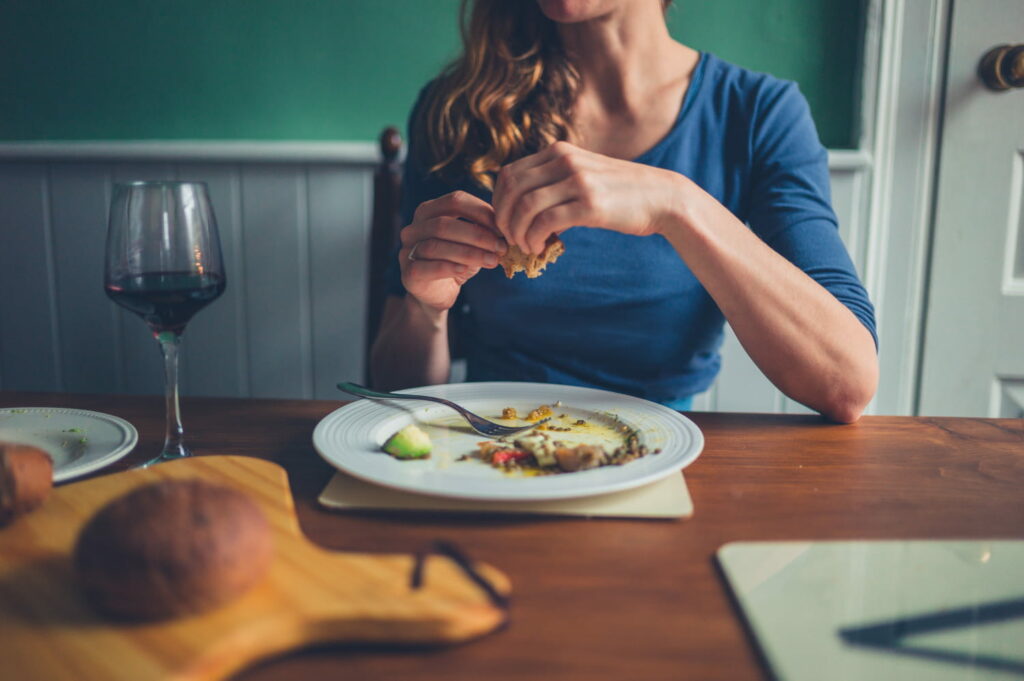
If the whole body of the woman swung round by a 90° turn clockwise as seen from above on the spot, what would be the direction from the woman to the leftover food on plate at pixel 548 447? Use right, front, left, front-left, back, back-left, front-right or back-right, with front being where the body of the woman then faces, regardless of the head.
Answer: left

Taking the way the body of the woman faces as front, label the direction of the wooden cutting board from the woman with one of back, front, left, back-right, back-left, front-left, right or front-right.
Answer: front

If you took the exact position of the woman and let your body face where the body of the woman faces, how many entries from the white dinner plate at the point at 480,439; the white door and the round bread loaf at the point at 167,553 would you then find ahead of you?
2

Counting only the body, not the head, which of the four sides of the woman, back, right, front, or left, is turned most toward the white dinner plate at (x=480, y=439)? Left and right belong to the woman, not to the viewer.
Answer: front

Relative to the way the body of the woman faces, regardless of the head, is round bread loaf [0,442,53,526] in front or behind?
in front

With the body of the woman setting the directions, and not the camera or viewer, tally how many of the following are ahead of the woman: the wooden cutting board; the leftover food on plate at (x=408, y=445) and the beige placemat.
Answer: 3

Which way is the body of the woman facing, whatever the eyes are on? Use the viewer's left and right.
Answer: facing the viewer

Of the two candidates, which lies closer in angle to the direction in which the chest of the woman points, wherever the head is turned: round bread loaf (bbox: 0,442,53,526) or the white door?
the round bread loaf

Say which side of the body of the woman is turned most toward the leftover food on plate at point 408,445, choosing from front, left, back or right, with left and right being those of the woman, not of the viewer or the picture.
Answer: front

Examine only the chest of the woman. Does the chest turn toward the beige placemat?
yes

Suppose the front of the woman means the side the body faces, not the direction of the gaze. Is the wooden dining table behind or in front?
in front

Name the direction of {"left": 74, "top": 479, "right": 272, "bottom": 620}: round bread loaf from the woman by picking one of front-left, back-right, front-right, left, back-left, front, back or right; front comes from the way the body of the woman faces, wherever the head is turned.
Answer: front
